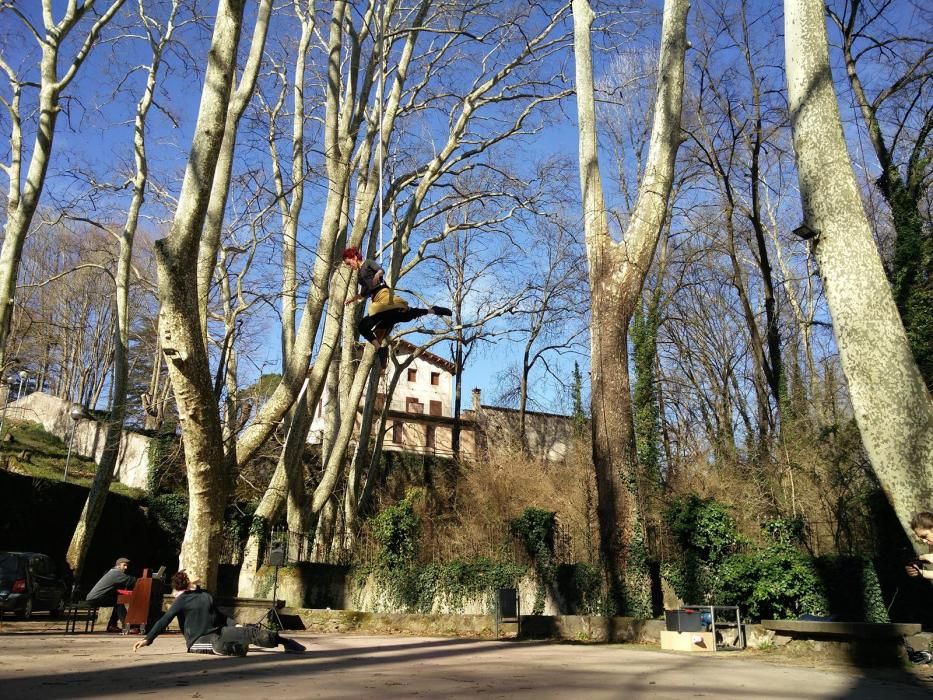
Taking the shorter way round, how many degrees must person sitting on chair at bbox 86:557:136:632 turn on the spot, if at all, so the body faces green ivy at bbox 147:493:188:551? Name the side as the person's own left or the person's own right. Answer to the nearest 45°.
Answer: approximately 90° to the person's own left

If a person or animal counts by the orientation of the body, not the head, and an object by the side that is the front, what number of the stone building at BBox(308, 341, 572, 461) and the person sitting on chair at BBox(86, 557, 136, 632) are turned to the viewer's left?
0

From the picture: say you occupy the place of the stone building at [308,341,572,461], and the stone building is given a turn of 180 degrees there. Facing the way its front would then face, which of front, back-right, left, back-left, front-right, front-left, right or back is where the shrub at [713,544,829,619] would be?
back

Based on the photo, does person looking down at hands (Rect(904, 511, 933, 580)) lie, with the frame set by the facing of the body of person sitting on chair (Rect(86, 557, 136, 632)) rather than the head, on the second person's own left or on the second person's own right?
on the second person's own right

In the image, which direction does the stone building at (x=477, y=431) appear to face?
toward the camera

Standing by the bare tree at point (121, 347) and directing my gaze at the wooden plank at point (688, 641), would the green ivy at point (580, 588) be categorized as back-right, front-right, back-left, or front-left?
front-left

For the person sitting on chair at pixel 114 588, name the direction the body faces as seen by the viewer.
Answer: to the viewer's right

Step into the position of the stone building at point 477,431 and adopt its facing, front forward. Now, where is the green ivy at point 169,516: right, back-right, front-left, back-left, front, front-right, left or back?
front-right

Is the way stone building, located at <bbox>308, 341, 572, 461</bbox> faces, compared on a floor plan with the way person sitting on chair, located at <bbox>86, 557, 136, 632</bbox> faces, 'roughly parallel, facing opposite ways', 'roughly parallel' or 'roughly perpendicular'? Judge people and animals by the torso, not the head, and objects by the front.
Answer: roughly perpendicular

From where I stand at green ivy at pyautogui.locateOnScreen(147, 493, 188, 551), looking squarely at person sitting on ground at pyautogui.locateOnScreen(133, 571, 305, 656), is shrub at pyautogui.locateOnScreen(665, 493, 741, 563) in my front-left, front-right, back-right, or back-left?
front-left

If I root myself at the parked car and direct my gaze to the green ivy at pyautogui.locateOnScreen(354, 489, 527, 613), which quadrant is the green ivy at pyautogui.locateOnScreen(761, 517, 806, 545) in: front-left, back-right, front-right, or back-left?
front-right

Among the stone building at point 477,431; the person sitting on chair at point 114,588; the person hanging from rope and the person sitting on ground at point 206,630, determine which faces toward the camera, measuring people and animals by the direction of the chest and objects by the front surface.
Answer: the stone building
